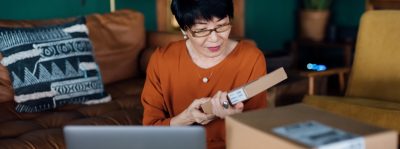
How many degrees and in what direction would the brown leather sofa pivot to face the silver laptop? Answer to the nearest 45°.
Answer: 0° — it already faces it

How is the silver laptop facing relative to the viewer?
away from the camera

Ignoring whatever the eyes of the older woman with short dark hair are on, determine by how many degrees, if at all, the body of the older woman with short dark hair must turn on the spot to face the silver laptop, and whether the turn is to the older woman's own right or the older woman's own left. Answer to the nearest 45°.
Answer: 0° — they already face it

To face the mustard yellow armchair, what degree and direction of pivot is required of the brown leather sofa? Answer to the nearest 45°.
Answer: approximately 90° to its left

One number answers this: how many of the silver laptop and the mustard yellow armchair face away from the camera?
1

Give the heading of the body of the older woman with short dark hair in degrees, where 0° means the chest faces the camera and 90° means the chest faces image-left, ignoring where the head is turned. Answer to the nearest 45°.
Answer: approximately 0°
